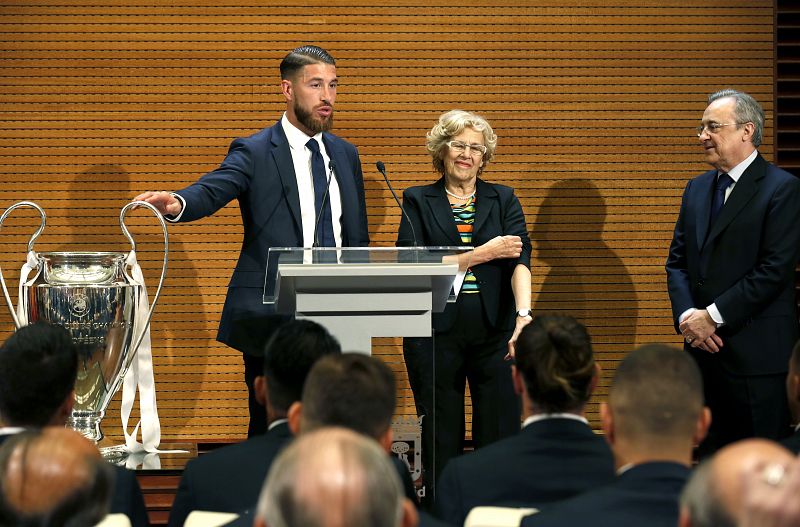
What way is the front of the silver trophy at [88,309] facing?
toward the camera

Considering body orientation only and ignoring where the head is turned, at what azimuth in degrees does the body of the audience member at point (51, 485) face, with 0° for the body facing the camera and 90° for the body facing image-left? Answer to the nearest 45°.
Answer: approximately 180°

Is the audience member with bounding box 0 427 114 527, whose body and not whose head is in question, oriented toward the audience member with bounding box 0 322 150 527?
yes

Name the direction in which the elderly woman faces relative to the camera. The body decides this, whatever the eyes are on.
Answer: toward the camera

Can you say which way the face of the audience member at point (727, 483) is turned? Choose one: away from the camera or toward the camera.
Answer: away from the camera

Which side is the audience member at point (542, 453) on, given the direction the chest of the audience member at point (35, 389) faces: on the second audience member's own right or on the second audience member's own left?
on the second audience member's own right

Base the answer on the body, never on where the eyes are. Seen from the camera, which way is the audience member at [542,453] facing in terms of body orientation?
away from the camera

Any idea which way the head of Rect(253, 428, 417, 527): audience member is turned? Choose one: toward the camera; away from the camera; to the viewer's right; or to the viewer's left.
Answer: away from the camera

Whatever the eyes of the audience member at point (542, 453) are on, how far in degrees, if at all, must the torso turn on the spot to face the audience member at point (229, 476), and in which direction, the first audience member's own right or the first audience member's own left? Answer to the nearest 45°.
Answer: approximately 90° to the first audience member's own left

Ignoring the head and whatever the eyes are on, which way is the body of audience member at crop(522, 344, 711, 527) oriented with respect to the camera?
away from the camera

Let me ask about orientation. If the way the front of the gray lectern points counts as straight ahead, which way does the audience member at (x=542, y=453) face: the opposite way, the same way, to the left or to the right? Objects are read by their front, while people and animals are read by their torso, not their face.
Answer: the opposite way

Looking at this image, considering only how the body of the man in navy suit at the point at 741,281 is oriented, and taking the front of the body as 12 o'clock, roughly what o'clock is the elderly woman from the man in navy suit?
The elderly woman is roughly at 1 o'clock from the man in navy suit.

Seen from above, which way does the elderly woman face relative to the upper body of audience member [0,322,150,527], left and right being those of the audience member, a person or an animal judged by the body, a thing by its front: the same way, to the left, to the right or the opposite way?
the opposite way

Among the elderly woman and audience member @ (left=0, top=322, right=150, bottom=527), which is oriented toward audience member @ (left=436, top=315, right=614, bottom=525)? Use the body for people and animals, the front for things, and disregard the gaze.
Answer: the elderly woman

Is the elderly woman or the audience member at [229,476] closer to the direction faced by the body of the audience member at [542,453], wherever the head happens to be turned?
the elderly woman

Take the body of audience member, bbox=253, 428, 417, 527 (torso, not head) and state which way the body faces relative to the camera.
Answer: away from the camera

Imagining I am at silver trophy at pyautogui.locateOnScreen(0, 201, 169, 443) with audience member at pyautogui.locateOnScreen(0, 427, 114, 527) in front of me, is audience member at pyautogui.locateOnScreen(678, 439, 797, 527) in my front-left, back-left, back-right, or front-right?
front-left

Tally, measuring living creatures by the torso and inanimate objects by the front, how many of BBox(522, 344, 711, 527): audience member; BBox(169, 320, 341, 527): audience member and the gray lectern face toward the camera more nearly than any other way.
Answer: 1

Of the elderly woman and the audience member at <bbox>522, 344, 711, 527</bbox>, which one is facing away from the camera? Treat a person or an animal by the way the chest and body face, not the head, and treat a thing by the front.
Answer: the audience member

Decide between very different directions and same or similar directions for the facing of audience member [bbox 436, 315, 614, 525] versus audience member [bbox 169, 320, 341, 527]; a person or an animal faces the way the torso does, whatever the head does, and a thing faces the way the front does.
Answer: same or similar directions

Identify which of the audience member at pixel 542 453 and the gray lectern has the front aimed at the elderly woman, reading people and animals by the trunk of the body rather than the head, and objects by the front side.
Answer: the audience member
